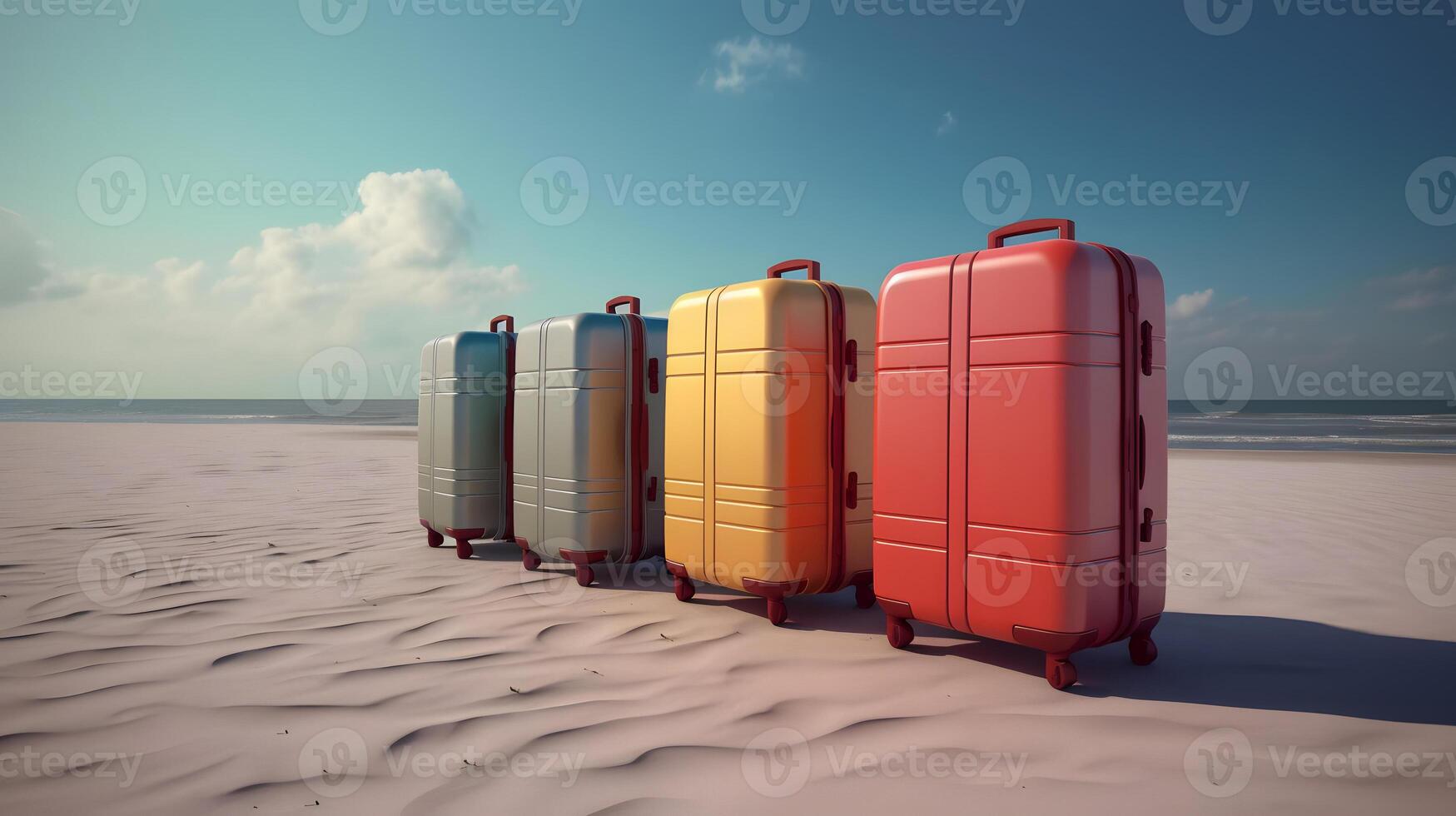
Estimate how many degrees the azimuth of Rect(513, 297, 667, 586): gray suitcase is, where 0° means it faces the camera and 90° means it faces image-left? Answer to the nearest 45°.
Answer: approximately 45°

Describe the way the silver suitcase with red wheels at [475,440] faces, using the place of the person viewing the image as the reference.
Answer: facing the viewer and to the left of the viewer

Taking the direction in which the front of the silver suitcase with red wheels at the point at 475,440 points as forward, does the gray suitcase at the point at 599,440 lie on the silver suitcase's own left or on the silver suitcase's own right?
on the silver suitcase's own left

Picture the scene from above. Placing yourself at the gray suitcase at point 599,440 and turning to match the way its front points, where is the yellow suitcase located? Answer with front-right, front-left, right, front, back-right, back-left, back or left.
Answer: left

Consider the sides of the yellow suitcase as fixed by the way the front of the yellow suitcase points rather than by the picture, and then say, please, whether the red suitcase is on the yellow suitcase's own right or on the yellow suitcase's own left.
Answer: on the yellow suitcase's own left

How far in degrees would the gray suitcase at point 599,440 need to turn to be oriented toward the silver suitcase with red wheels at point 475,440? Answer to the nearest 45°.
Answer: approximately 90° to its right

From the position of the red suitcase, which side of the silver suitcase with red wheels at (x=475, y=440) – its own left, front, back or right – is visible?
left
